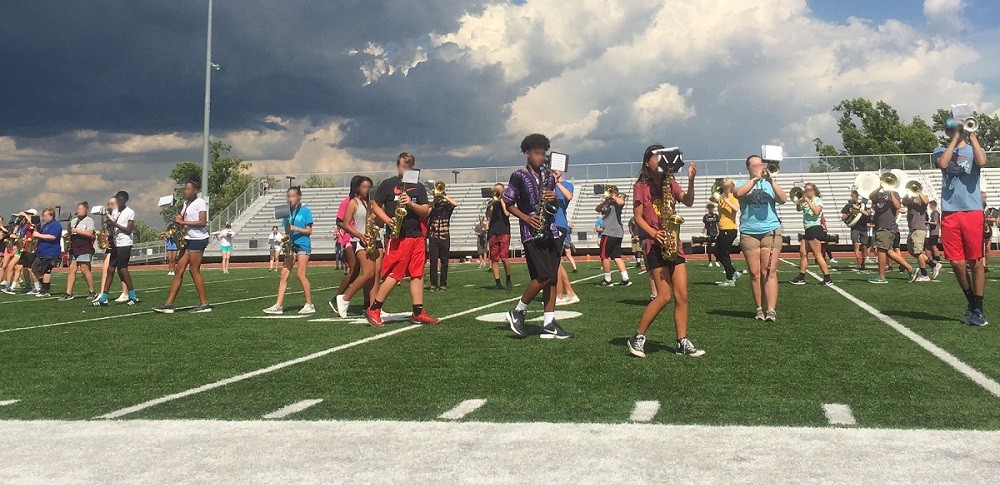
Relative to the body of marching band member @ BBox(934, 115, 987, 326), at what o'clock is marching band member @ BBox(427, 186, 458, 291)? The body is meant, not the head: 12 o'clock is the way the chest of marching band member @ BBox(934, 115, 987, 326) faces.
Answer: marching band member @ BBox(427, 186, 458, 291) is roughly at 4 o'clock from marching band member @ BBox(934, 115, 987, 326).

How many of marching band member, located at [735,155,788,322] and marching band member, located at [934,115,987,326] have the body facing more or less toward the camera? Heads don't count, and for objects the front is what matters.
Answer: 2

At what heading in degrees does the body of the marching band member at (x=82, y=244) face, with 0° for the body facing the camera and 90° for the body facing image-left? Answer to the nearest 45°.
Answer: approximately 45°

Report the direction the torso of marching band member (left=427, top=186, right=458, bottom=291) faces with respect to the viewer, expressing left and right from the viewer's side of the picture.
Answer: facing the viewer

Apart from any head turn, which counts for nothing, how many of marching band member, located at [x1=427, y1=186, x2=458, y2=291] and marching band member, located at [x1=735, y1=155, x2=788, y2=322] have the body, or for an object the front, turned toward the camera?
2

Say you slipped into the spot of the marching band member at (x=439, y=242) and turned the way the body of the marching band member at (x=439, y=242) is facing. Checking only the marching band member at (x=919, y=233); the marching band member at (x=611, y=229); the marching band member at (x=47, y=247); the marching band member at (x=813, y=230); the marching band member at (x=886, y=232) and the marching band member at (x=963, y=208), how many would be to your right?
1

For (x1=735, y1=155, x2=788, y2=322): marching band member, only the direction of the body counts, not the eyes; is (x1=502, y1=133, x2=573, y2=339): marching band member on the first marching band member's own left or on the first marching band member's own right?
on the first marching band member's own right

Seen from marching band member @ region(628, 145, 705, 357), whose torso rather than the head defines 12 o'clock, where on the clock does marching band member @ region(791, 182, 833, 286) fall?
marching band member @ region(791, 182, 833, 286) is roughly at 8 o'clock from marching band member @ region(628, 145, 705, 357).

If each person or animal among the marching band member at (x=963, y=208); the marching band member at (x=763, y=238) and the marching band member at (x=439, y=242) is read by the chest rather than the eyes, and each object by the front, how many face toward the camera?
3

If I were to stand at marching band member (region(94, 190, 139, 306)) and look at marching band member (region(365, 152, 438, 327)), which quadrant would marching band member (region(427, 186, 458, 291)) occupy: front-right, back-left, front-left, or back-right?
front-left

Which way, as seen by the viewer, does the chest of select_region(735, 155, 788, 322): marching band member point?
toward the camera

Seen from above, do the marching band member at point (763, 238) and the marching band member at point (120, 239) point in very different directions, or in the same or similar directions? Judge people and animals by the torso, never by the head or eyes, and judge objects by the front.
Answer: same or similar directions

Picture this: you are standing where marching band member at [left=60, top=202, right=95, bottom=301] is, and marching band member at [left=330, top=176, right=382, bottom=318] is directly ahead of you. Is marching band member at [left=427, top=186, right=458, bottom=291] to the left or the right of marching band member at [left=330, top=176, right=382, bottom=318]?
left

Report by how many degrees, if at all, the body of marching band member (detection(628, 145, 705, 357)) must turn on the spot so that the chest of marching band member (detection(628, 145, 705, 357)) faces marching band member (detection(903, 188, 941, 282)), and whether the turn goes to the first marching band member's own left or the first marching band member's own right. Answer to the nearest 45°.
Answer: approximately 90° to the first marching band member's own left

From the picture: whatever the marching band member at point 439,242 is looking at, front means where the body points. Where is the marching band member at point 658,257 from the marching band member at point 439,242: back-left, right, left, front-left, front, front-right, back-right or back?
front

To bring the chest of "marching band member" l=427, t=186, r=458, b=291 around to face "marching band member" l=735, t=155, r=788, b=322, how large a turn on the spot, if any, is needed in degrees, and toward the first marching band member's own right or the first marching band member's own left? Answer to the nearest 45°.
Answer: approximately 45° to the first marching band member's own left

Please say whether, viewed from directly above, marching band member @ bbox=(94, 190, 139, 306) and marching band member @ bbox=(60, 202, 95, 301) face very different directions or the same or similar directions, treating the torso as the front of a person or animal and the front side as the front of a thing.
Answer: same or similar directions
